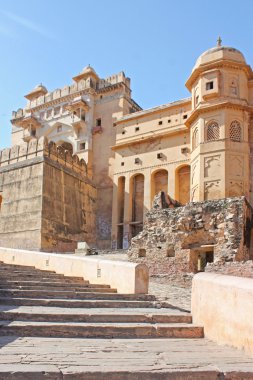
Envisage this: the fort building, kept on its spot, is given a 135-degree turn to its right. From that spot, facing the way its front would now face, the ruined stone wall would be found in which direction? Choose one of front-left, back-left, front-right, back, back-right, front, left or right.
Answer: back

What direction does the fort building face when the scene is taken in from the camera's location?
facing the viewer and to the left of the viewer

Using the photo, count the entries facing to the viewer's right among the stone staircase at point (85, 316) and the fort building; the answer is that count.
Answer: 0

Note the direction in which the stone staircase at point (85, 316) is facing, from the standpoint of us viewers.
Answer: facing the viewer

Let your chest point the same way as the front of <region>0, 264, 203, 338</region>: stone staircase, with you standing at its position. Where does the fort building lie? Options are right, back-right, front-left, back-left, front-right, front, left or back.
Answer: back

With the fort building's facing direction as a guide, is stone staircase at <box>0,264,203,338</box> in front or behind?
in front
